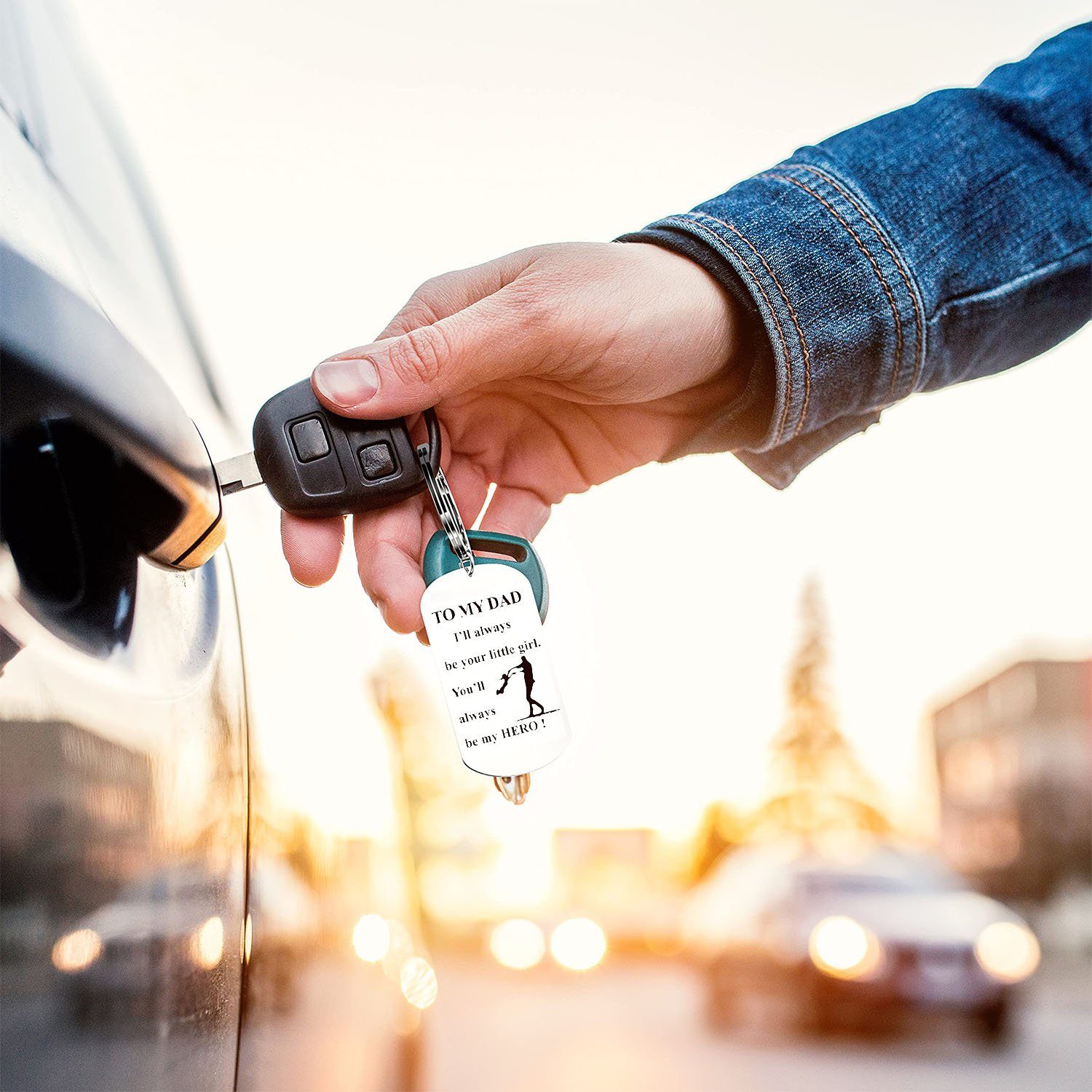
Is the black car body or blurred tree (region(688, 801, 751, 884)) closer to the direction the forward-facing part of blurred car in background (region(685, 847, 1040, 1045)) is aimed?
the black car body

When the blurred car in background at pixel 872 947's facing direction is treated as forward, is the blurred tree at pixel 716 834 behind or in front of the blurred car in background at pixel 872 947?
behind

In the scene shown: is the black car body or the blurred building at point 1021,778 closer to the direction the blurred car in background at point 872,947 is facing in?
the black car body

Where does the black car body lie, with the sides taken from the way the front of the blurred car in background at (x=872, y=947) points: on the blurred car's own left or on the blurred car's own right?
on the blurred car's own right

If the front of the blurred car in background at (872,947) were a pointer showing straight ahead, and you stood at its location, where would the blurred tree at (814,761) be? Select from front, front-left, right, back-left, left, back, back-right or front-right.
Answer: back-left

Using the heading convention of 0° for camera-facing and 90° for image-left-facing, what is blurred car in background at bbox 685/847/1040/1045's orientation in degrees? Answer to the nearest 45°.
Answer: approximately 315°

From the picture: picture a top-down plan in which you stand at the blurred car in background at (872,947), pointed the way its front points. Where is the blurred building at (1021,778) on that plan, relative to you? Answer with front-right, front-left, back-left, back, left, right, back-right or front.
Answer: back-left
